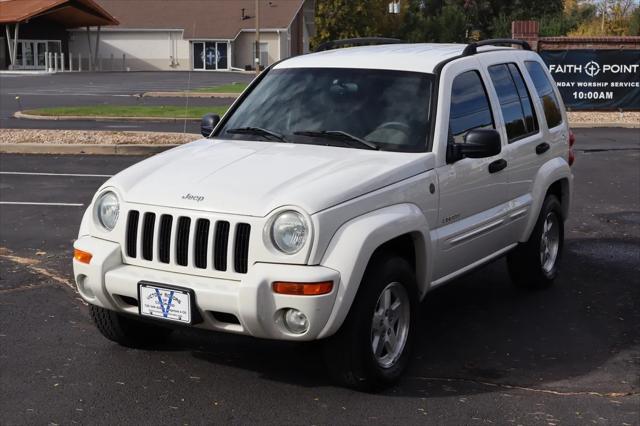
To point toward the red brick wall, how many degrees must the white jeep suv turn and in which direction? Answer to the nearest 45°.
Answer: approximately 135° to its right

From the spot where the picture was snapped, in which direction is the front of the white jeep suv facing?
facing the viewer and to the left of the viewer
